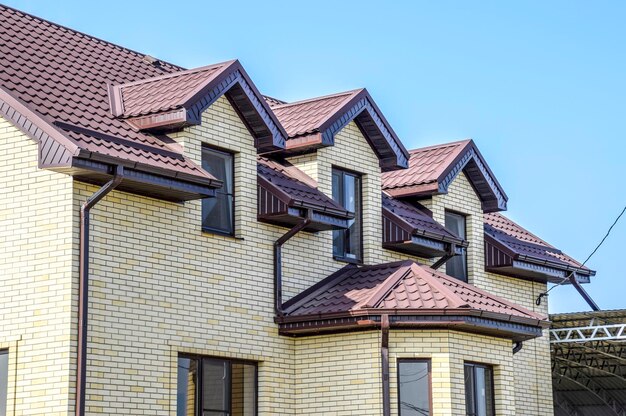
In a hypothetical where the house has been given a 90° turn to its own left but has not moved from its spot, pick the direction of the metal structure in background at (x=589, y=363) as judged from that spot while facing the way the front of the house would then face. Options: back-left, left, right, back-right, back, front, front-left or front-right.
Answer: front

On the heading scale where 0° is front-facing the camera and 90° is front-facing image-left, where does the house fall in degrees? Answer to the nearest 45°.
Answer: approximately 315°
